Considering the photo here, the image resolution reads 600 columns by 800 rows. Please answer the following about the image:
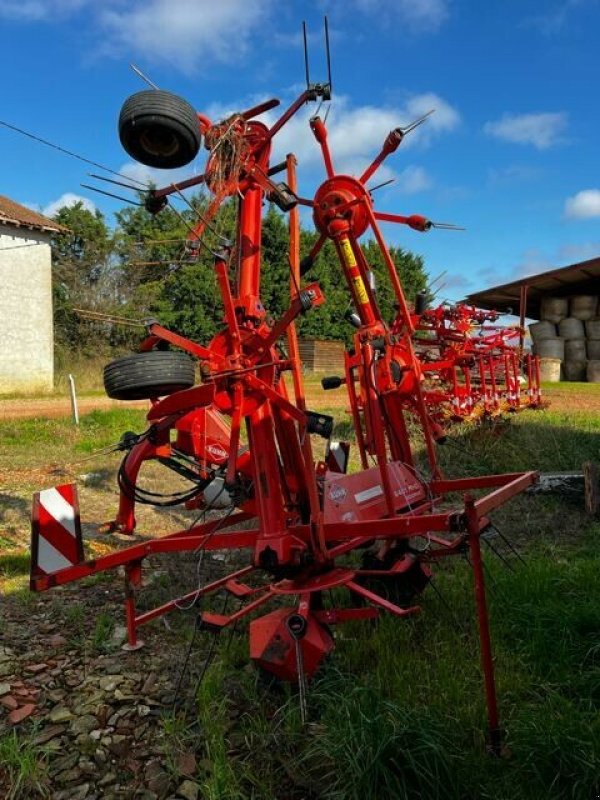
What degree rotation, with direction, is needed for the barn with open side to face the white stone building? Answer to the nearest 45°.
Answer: approximately 45° to its right

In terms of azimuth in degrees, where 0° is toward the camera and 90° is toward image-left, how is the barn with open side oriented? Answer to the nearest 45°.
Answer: approximately 45°
